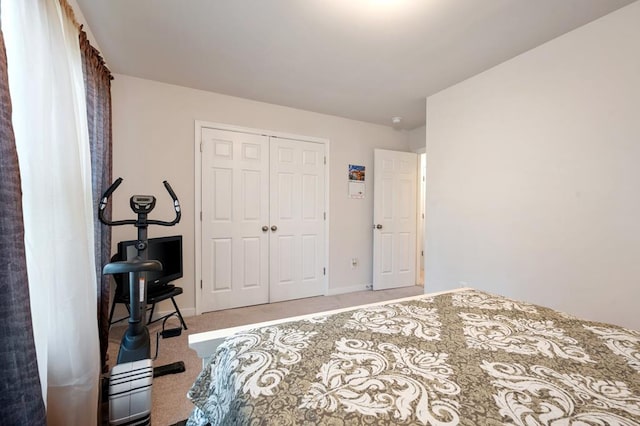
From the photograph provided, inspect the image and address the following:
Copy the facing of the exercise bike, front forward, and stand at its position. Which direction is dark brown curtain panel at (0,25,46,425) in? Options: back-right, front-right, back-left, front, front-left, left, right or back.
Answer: back-left

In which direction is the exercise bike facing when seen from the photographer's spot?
facing away from the viewer

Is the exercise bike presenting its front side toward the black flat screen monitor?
yes
